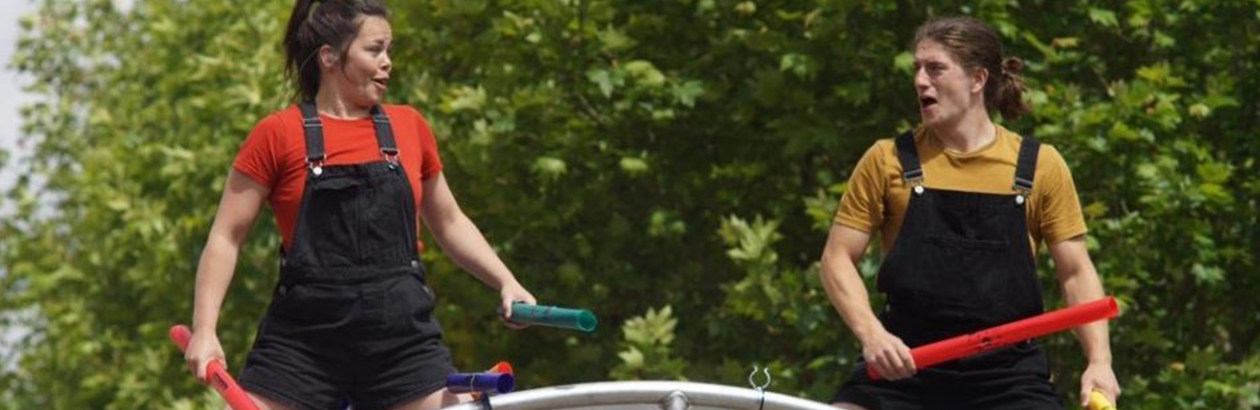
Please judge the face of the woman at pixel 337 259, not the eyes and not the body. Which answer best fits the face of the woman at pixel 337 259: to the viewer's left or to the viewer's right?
to the viewer's right

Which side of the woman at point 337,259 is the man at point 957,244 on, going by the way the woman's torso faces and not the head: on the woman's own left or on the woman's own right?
on the woman's own left

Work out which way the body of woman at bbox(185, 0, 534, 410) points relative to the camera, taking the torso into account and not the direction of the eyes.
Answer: toward the camera

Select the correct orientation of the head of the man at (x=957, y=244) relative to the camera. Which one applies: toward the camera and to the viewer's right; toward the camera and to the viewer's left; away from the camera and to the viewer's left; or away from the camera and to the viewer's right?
toward the camera and to the viewer's left

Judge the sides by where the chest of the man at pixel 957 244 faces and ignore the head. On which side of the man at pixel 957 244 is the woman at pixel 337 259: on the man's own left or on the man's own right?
on the man's own right

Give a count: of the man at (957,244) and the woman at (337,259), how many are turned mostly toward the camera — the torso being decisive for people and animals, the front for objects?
2
